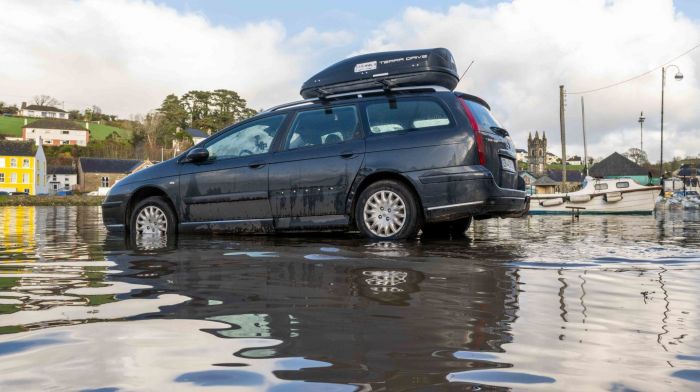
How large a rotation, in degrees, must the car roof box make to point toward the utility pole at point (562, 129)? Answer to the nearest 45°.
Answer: approximately 90° to its right

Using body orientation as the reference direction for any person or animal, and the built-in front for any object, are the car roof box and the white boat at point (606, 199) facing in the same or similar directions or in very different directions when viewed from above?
very different directions

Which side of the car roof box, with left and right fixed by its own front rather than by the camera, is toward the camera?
left

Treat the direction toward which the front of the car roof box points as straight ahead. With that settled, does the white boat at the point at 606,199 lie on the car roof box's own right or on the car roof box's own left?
on the car roof box's own right

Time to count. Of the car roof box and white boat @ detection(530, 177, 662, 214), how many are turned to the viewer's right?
1

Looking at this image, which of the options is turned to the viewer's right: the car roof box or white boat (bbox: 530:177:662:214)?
the white boat

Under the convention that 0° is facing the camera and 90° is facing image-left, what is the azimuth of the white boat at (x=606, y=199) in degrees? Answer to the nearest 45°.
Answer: approximately 270°

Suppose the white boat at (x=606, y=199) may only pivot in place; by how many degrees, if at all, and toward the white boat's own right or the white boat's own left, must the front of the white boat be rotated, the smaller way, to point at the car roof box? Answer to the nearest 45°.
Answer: approximately 90° to the white boat's own right
